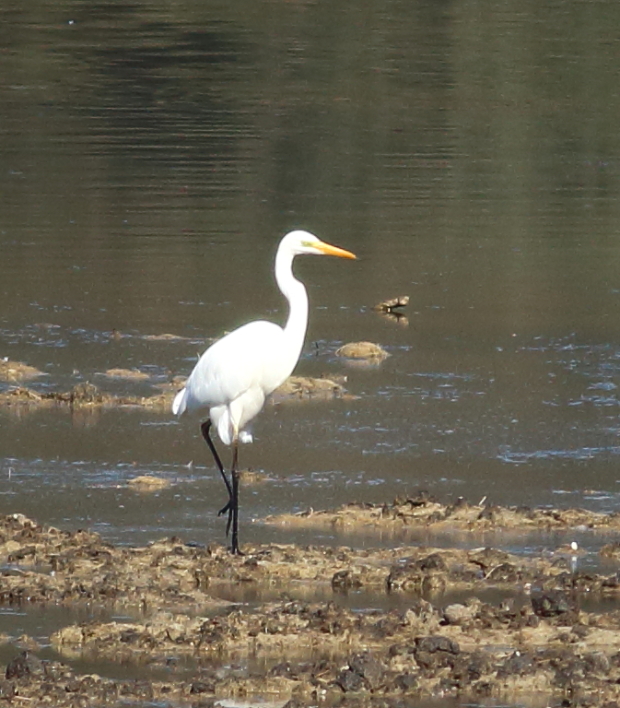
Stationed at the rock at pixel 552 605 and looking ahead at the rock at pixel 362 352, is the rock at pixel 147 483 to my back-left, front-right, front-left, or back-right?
front-left

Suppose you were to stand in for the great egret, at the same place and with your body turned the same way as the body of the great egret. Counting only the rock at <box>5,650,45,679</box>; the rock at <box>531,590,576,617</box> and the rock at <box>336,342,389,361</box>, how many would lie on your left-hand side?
1

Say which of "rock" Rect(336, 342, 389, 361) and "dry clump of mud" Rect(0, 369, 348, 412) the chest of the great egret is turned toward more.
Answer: the rock

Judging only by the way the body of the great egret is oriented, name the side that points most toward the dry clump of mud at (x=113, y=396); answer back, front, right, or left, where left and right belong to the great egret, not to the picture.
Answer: left

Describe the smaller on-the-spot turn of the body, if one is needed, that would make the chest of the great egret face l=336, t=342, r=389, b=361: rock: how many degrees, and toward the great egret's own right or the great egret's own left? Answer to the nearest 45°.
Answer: approximately 90° to the great egret's own left

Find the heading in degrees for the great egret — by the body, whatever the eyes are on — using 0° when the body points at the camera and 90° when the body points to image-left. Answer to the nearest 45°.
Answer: approximately 270°

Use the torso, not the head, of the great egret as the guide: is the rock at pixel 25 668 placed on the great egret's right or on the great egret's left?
on the great egret's right

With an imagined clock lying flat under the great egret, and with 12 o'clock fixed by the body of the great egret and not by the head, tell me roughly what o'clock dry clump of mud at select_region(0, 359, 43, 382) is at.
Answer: The dry clump of mud is roughly at 8 o'clock from the great egret.

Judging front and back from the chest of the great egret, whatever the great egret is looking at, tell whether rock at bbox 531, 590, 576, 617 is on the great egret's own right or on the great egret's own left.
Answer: on the great egret's own right

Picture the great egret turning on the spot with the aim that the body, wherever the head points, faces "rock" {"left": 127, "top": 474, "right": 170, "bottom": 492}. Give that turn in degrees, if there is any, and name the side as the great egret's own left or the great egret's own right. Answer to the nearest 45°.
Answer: approximately 135° to the great egret's own left

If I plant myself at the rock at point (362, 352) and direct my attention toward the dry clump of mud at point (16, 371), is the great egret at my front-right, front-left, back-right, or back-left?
front-left

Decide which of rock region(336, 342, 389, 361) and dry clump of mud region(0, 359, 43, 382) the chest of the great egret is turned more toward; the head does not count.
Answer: the rock
